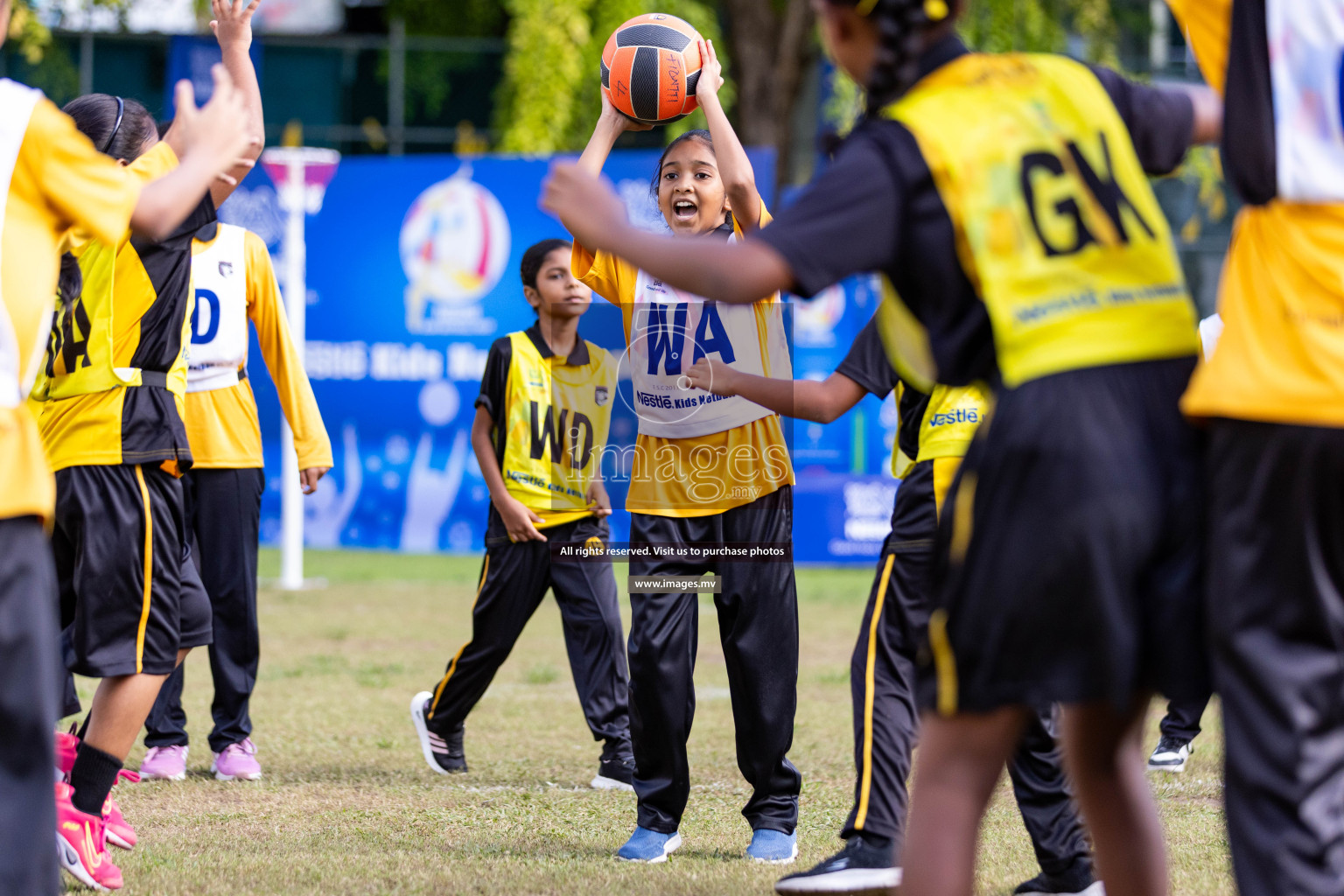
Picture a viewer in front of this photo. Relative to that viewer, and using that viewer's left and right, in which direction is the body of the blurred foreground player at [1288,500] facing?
facing away from the viewer

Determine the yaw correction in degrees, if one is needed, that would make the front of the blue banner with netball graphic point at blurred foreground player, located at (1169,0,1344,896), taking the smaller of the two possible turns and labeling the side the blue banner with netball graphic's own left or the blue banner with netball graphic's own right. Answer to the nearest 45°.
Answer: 0° — it already faces them

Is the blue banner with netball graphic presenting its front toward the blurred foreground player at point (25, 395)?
yes

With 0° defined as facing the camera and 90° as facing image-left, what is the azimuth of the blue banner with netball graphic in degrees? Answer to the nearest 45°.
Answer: approximately 0°

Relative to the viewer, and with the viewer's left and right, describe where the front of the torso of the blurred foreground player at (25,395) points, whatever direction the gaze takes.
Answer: facing away from the viewer and to the right of the viewer

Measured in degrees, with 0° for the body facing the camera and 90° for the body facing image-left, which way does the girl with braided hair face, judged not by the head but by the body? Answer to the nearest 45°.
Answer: approximately 135°
